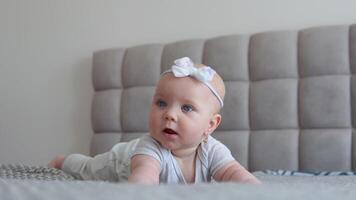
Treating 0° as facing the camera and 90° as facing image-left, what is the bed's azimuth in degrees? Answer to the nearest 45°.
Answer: approximately 45°
